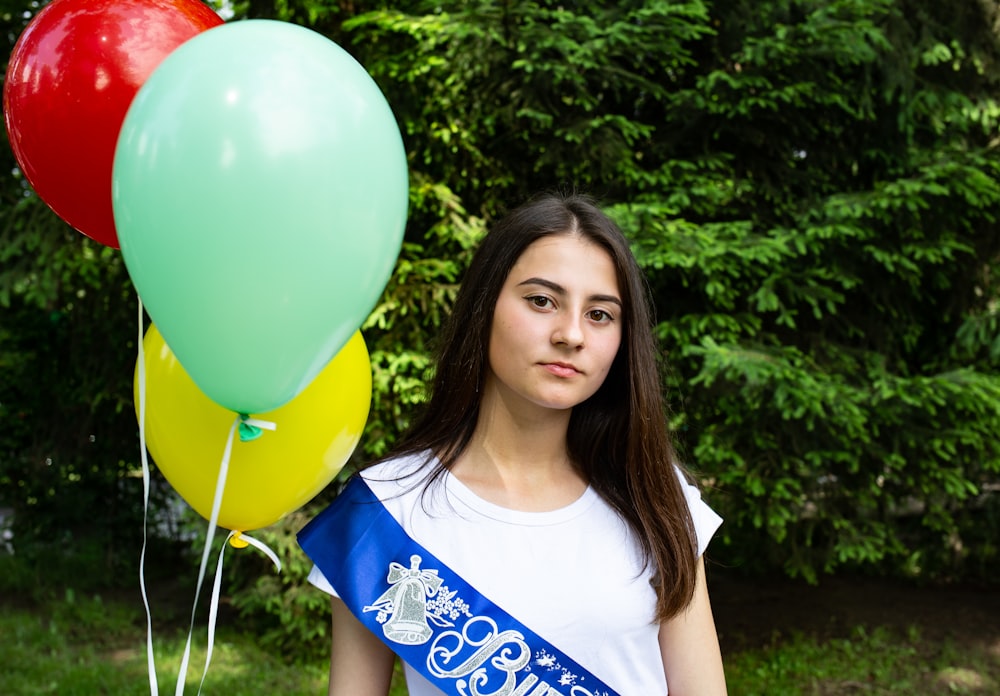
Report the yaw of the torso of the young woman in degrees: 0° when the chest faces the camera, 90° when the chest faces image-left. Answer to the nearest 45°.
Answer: approximately 0°

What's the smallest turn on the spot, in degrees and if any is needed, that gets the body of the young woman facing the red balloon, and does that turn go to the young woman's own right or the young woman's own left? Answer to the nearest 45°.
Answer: approximately 90° to the young woman's own right
